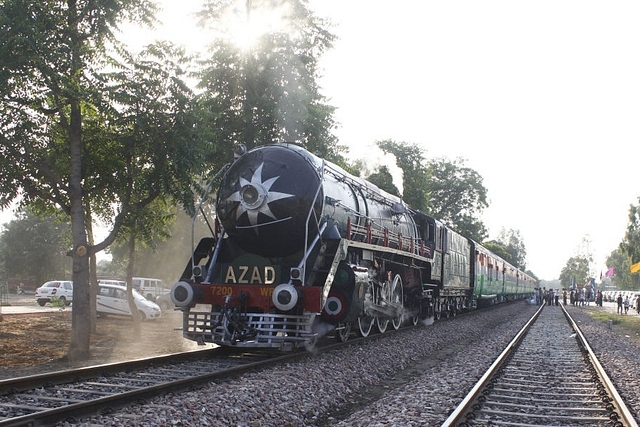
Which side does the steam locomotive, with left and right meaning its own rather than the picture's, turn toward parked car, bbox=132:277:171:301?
right

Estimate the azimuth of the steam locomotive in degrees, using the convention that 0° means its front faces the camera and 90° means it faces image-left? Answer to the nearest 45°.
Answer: approximately 45°

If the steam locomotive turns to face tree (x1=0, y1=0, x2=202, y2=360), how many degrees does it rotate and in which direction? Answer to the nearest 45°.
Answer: approximately 45° to its right

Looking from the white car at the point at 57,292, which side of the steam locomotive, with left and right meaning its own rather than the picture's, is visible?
right

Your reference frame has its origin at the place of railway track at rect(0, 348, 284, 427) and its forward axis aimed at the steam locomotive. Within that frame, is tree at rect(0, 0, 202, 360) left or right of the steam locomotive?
left

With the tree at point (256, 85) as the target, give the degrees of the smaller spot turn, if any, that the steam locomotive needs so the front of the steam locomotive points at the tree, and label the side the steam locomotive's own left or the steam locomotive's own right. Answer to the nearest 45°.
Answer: approximately 135° to the steam locomotive's own right

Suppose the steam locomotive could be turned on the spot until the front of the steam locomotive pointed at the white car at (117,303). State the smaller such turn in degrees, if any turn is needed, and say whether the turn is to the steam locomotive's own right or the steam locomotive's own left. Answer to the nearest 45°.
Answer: approximately 90° to the steam locomotive's own right

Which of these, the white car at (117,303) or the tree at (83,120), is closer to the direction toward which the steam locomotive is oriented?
the tree
